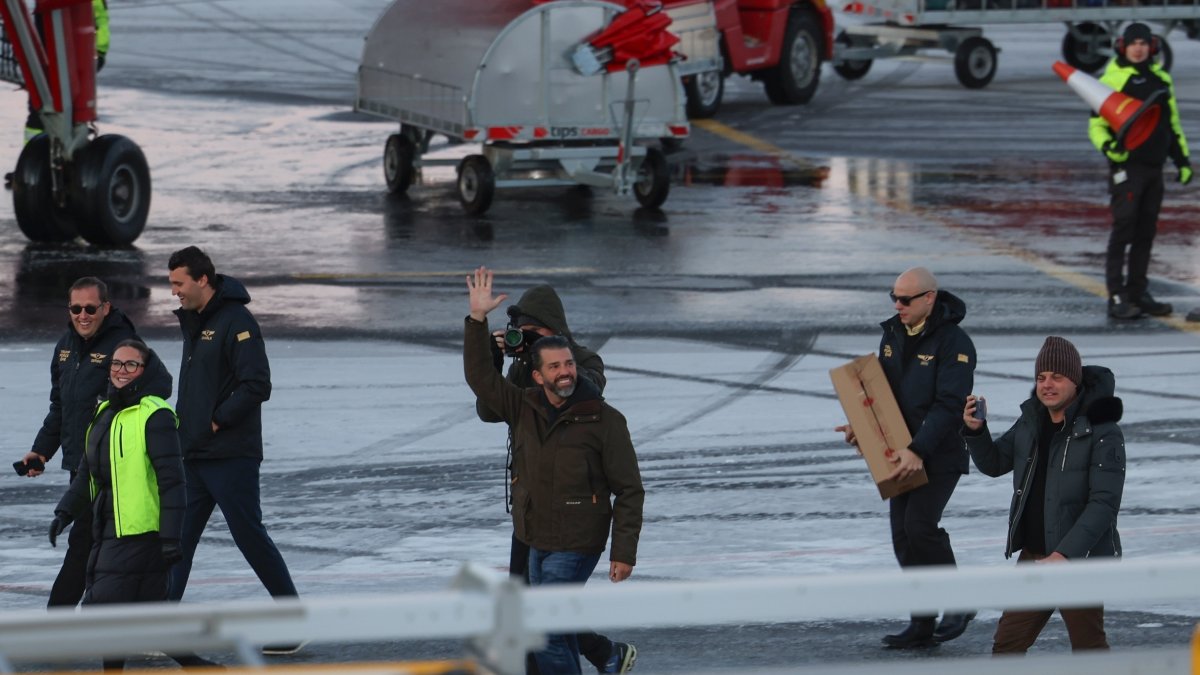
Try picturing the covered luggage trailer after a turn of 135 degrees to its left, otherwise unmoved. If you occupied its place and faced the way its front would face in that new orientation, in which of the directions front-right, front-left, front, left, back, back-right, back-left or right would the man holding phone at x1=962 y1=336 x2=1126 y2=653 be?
back-right

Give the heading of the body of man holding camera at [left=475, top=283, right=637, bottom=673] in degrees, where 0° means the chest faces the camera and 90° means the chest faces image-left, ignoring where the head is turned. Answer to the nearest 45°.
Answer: approximately 45°

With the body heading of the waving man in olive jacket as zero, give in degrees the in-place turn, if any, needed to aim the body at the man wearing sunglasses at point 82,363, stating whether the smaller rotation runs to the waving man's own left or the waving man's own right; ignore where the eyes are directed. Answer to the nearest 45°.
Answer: approximately 90° to the waving man's own right

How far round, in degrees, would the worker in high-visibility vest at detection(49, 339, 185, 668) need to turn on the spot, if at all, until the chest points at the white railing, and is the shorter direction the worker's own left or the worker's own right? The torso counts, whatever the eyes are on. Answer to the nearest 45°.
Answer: approximately 45° to the worker's own left

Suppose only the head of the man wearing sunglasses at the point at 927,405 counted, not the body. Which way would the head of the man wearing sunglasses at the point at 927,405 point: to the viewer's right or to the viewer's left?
to the viewer's left

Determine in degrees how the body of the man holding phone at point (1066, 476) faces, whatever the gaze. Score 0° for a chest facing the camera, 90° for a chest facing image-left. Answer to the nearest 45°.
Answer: approximately 45°

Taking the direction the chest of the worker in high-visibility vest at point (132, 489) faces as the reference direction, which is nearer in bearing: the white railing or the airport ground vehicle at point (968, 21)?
the white railing

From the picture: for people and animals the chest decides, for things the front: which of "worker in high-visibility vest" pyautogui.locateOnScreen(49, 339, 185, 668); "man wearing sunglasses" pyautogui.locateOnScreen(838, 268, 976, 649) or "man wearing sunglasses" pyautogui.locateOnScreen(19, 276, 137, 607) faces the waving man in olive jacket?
"man wearing sunglasses" pyautogui.locateOnScreen(838, 268, 976, 649)

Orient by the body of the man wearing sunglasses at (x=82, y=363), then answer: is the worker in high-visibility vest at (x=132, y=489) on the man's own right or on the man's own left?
on the man's own left
